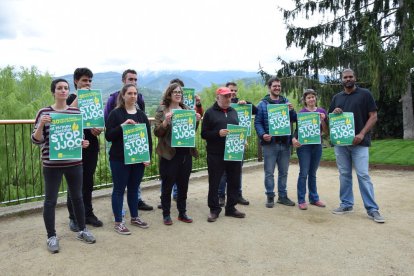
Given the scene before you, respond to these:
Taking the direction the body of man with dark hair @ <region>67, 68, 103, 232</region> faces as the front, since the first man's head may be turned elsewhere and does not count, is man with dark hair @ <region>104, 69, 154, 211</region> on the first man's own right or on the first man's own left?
on the first man's own left

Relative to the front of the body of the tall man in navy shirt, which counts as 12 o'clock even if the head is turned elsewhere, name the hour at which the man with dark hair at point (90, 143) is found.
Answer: The man with dark hair is roughly at 2 o'clock from the tall man in navy shirt.

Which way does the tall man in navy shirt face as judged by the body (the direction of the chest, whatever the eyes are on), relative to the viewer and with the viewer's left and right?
facing the viewer

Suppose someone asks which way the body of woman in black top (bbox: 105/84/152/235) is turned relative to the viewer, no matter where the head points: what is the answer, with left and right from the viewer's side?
facing the viewer and to the right of the viewer

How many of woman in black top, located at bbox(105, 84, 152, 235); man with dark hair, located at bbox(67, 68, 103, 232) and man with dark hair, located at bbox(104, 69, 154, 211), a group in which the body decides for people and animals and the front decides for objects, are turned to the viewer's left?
0

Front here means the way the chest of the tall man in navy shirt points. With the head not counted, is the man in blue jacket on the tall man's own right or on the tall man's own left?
on the tall man's own right

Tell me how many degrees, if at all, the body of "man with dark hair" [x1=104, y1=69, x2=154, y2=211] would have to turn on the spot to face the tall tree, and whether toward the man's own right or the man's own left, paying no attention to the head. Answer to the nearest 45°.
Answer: approximately 90° to the man's own left

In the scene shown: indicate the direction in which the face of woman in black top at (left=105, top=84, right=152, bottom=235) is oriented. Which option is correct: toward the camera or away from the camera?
toward the camera

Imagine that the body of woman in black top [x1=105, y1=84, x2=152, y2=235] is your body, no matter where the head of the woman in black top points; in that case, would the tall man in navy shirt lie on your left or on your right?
on your left

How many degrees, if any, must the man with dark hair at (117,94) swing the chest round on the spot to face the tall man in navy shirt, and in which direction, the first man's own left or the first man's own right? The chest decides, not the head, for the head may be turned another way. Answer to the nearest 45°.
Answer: approximately 45° to the first man's own left

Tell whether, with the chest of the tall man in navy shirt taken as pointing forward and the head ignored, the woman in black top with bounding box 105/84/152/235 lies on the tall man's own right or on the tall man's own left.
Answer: on the tall man's own right

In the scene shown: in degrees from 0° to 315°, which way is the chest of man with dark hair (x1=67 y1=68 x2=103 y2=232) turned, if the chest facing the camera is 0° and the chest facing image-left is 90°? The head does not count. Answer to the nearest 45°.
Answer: approximately 315°
